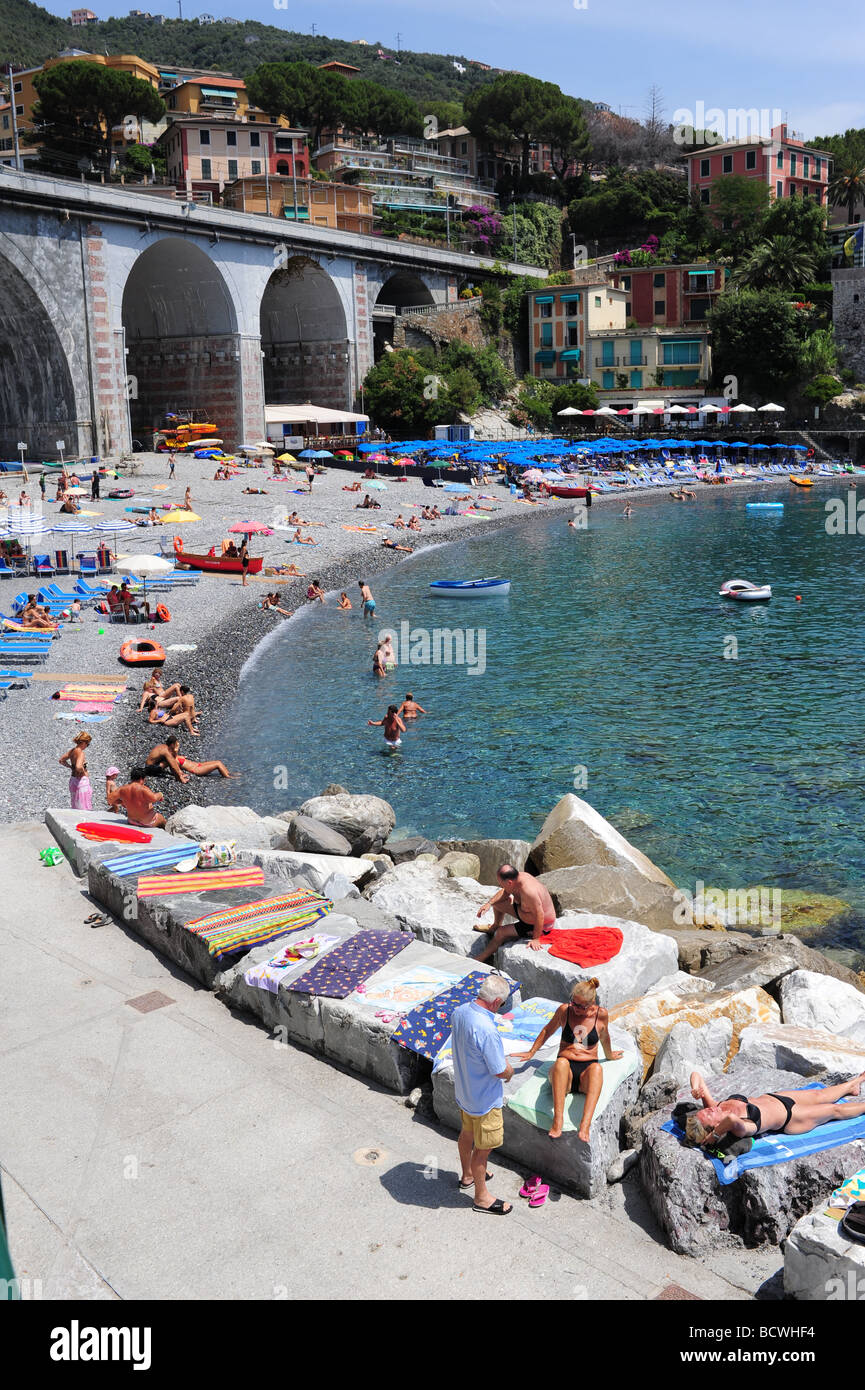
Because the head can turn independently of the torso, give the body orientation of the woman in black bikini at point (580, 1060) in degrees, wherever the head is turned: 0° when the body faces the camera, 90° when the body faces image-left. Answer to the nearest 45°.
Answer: approximately 0°

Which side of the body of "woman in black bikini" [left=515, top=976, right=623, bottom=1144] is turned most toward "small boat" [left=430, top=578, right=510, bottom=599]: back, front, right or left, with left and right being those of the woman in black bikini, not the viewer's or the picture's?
back

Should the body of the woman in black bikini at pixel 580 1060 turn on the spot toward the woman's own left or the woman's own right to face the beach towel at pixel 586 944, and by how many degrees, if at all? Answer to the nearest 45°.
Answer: approximately 180°

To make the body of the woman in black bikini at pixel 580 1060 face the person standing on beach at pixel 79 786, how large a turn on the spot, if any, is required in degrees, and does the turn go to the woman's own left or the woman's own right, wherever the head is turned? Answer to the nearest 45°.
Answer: approximately 135° to the woman's own right

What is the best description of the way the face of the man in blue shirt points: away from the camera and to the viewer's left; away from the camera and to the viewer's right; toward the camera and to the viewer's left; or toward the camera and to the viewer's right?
away from the camera and to the viewer's right

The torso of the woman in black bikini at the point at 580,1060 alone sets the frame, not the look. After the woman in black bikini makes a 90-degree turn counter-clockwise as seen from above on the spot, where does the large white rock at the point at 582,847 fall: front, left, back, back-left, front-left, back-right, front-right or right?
left

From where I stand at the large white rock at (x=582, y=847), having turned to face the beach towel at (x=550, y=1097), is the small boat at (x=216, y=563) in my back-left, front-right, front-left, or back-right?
back-right

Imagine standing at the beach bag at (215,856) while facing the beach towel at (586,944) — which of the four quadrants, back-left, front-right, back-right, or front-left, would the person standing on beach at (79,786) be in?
back-left

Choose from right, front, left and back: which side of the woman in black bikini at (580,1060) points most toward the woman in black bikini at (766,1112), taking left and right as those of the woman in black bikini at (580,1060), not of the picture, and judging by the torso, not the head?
left

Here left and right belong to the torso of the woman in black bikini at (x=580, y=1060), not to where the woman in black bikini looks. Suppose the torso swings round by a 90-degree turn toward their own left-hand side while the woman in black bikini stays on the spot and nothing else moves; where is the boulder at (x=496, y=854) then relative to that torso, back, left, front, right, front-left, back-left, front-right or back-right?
left
